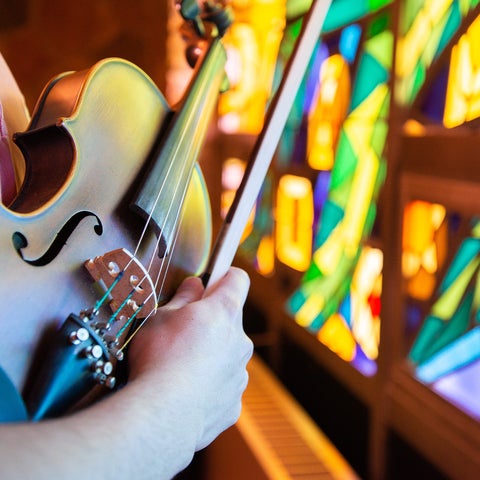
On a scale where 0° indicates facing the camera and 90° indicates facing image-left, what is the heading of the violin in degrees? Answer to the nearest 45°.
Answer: approximately 315°
